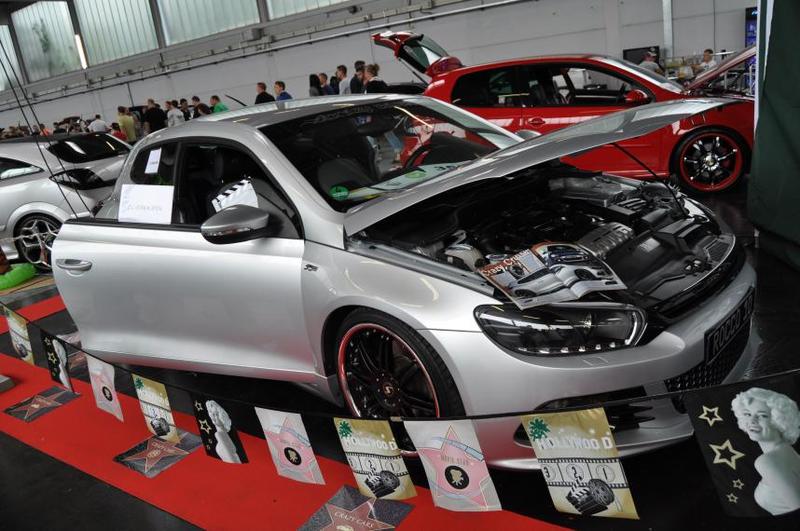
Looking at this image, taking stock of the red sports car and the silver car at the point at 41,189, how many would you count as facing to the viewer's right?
1

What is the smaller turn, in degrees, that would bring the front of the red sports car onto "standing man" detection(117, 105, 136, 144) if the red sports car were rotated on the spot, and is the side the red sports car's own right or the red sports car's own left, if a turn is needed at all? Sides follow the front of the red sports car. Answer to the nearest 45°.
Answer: approximately 135° to the red sports car's own left

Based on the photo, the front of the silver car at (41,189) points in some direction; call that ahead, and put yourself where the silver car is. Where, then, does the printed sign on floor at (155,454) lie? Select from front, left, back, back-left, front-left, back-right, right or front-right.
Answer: back-left

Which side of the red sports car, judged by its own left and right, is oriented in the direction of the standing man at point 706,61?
left

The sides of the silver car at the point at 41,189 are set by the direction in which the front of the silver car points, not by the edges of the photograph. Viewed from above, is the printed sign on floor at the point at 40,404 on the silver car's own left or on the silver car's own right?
on the silver car's own left

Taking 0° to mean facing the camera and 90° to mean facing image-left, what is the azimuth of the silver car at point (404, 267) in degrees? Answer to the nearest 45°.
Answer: approximately 315°

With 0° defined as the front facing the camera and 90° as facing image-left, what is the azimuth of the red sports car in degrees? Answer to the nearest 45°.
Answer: approximately 270°

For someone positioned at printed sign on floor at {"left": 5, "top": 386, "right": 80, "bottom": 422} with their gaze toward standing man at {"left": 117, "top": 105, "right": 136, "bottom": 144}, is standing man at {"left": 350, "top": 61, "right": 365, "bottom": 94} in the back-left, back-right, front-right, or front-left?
front-right

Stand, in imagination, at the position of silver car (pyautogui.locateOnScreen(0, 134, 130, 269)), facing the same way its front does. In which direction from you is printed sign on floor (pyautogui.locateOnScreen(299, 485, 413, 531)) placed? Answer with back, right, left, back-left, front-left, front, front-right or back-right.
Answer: back-left

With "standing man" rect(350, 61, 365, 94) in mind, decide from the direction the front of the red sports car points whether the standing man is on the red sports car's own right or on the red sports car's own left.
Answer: on the red sports car's own left

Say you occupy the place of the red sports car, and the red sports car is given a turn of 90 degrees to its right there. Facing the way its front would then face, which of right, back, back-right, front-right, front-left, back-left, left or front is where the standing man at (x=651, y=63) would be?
back

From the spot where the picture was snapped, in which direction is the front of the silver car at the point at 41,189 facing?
facing away from the viewer and to the left of the viewer

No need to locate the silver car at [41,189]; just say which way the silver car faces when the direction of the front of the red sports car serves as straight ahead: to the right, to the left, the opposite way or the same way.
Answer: the opposite way

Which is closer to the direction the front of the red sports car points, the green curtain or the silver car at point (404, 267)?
the green curtain

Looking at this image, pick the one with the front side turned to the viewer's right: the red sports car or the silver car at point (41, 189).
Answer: the red sports car
